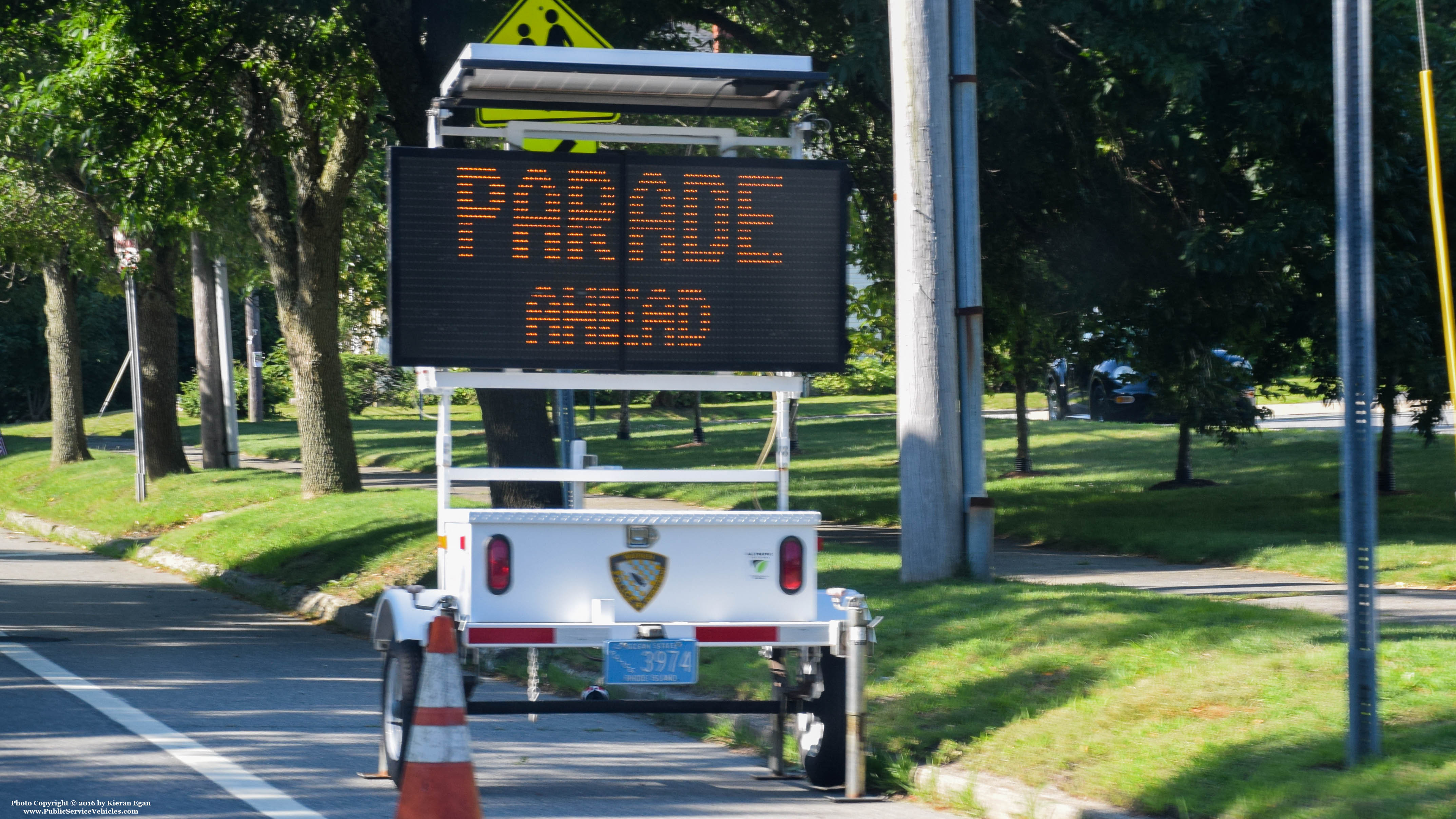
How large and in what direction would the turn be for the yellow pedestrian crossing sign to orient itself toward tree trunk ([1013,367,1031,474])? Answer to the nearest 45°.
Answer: approximately 135° to its left

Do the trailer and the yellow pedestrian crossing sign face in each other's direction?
yes

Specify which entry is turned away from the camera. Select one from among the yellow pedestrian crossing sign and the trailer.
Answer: the trailer

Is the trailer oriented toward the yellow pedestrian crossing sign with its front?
yes

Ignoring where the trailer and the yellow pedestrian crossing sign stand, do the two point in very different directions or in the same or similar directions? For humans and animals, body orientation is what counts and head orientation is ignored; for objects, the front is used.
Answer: very different directions

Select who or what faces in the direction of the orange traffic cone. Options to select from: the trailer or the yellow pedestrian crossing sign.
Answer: the yellow pedestrian crossing sign

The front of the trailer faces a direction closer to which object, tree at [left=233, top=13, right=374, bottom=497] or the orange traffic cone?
the tree

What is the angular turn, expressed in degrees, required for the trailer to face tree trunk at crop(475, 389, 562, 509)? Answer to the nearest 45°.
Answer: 0° — it already faces it

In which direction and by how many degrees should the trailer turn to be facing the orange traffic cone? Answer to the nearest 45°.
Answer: approximately 180°

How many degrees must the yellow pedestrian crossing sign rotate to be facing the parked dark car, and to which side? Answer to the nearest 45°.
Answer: approximately 135° to its left

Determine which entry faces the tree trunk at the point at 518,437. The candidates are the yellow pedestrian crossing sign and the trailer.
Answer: the trailer

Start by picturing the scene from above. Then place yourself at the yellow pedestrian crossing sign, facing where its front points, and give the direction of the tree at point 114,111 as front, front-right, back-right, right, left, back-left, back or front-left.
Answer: back-right

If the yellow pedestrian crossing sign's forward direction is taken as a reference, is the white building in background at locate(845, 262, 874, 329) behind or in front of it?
behind

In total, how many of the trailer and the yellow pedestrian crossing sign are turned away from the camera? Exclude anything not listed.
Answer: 1

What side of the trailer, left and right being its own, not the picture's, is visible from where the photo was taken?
back

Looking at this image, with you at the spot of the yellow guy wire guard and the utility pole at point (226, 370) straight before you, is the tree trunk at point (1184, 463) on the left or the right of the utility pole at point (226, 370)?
right

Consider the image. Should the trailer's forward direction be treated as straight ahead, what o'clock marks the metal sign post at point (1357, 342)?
The metal sign post is roughly at 4 o'clock from the trailer.

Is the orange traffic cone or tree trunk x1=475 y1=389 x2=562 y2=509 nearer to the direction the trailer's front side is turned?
the tree trunk
